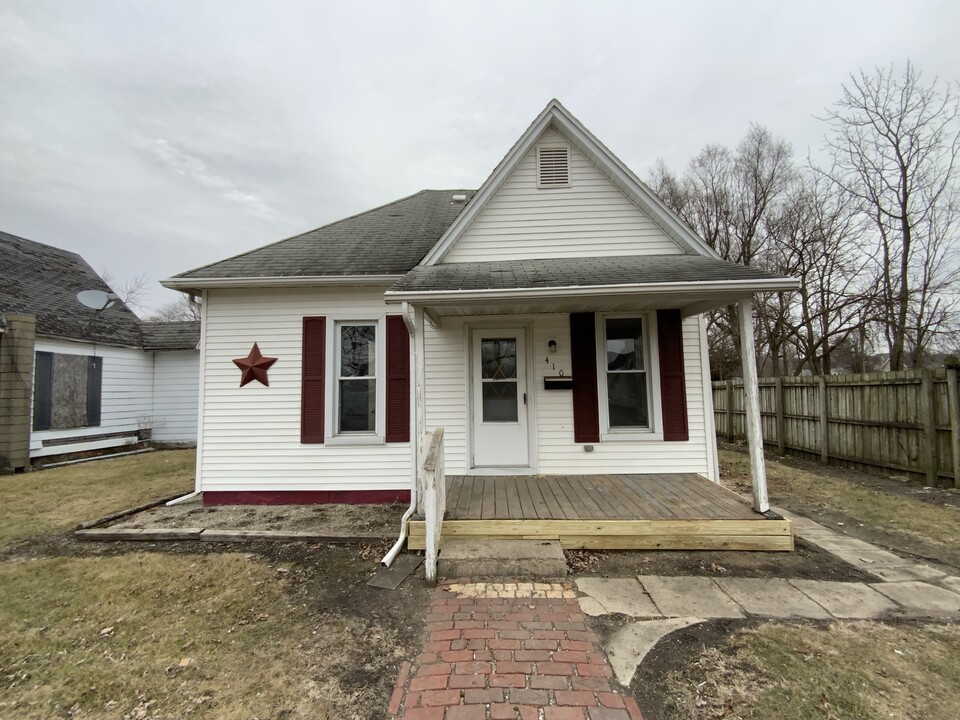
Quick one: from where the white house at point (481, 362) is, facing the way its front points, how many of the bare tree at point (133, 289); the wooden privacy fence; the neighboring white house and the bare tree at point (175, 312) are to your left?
1

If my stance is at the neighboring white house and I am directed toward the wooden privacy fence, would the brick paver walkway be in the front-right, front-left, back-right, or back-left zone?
front-right

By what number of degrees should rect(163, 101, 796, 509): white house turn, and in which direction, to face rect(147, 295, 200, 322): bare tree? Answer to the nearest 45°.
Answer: approximately 135° to its right

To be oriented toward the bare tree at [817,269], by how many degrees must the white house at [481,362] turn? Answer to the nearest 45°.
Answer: approximately 135° to its left

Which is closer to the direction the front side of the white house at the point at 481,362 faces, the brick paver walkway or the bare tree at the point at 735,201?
the brick paver walkway

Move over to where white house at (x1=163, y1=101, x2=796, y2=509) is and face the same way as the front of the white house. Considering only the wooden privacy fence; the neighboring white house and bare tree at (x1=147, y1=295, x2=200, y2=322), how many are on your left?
1

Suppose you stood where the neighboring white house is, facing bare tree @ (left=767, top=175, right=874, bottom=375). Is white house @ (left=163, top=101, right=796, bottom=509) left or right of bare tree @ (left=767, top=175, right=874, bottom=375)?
right

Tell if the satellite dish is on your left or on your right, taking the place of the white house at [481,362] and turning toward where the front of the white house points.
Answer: on your right

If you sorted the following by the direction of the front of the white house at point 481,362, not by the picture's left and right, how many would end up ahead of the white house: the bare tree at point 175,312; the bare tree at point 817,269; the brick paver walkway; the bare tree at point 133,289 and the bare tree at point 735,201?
1

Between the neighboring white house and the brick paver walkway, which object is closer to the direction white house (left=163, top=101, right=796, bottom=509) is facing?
the brick paver walkway

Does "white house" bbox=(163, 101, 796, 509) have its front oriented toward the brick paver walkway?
yes

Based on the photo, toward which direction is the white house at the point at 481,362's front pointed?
toward the camera

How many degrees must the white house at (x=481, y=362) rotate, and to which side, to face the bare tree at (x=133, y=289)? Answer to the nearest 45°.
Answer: approximately 135° to its right

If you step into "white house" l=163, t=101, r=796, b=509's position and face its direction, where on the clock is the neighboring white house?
The neighboring white house is roughly at 4 o'clock from the white house.
